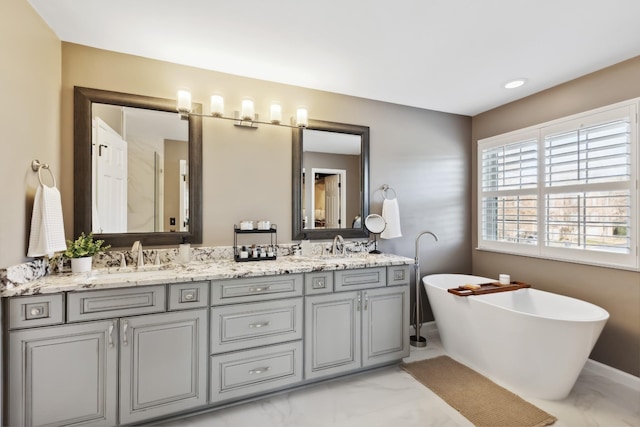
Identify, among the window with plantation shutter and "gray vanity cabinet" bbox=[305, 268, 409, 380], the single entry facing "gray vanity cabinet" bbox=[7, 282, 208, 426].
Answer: the window with plantation shutter

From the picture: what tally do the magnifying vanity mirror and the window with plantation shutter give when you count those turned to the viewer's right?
0

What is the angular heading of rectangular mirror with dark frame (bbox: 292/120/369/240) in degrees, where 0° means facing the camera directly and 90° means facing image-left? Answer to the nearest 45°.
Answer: approximately 315°

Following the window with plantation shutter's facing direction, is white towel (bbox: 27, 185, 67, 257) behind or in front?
in front

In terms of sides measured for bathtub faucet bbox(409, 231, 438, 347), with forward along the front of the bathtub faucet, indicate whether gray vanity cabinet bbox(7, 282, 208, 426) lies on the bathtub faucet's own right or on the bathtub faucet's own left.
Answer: on the bathtub faucet's own right

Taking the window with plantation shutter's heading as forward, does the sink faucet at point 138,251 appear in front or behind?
in front

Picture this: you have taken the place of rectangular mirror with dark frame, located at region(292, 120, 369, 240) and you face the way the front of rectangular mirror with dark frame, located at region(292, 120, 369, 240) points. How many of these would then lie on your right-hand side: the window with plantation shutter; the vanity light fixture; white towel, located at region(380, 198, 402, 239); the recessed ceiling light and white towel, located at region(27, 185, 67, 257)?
2

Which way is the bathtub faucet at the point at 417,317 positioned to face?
to the viewer's right

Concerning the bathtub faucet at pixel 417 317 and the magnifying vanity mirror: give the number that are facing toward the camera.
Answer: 1

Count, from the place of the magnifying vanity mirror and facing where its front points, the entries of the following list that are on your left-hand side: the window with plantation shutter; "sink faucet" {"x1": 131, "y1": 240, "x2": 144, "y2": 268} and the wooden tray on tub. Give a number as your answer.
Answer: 2

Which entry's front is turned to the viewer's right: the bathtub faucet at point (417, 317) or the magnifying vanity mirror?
the bathtub faucet

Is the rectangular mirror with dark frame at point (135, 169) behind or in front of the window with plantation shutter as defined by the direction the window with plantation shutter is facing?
in front
